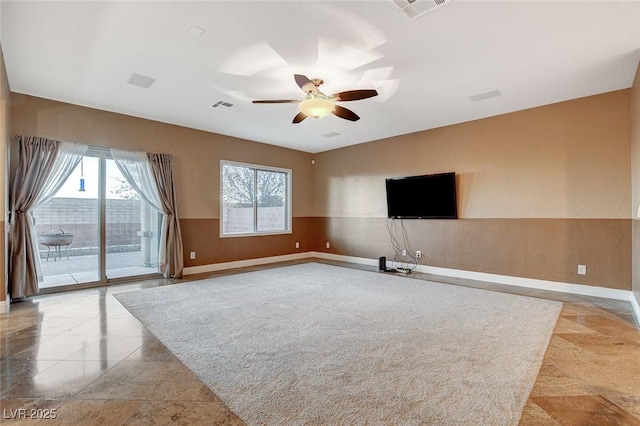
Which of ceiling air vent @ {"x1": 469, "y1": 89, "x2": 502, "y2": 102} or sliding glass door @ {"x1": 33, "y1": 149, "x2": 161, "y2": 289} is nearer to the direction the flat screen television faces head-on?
the sliding glass door

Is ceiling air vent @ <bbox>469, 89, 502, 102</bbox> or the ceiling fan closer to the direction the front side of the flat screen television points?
the ceiling fan

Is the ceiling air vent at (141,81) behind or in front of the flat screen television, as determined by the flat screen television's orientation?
in front

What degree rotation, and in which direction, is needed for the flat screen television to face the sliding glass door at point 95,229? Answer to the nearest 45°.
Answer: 0° — it already faces it

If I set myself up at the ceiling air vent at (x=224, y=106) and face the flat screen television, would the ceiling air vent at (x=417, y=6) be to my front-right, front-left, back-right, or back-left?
front-right

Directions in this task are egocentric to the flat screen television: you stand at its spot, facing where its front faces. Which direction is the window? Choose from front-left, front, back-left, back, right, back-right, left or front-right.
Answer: front-right

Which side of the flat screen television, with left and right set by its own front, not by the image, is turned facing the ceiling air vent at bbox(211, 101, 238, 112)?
front

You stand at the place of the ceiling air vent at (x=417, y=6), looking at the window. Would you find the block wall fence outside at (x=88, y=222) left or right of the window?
left

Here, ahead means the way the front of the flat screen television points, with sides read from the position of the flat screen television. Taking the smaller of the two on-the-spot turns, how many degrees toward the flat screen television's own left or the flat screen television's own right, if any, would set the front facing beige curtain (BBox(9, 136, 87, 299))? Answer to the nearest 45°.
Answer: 0° — it already faces it

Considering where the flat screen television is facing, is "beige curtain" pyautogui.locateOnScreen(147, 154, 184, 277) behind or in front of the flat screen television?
in front

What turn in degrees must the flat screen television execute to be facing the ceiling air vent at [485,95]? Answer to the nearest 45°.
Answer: approximately 90° to its left

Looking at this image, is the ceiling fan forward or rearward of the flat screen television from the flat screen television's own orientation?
forward

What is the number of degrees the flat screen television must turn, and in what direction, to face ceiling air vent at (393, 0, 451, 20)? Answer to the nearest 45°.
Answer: approximately 45° to its left

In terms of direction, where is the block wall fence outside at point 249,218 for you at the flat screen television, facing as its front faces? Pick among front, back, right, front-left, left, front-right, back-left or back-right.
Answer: front-right
